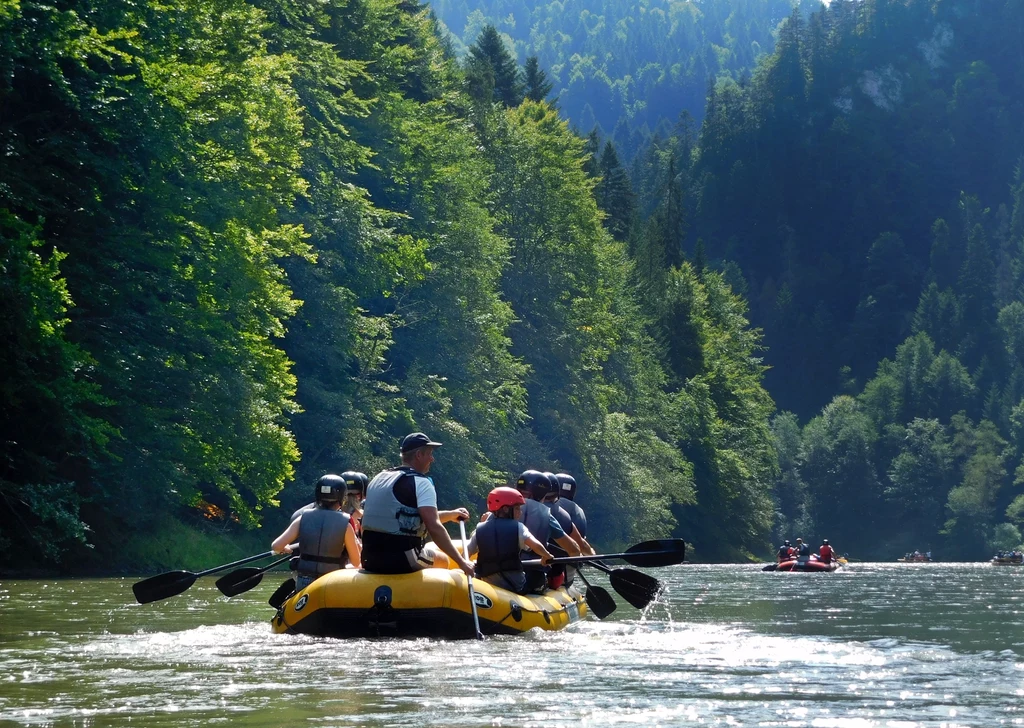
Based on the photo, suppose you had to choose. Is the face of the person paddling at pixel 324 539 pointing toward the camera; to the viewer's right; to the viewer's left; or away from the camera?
away from the camera

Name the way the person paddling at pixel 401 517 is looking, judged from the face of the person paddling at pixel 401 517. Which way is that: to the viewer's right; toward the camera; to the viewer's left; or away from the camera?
to the viewer's right

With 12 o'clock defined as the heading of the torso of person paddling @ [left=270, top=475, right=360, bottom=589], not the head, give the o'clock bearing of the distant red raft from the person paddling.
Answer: The distant red raft is roughly at 1 o'clock from the person paddling.

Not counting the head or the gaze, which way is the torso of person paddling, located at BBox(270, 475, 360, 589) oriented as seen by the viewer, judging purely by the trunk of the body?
away from the camera

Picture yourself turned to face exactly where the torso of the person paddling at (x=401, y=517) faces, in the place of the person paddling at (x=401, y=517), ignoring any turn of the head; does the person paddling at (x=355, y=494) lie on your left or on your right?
on your left

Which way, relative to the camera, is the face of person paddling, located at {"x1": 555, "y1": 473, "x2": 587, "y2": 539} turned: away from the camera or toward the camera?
away from the camera

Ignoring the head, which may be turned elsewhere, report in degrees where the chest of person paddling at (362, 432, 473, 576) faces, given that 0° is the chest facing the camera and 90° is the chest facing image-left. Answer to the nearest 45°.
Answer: approximately 225°
